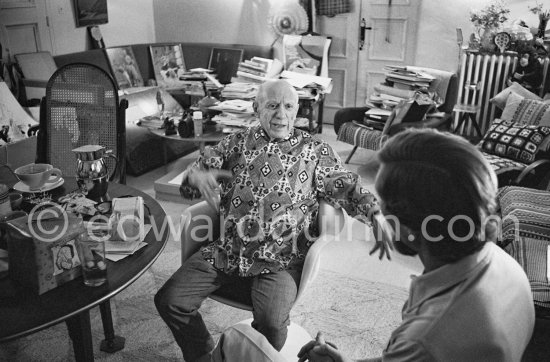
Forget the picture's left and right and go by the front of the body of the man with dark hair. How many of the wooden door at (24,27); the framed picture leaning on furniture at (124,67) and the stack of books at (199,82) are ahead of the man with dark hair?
3

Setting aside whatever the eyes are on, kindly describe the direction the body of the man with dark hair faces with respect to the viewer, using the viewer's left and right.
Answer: facing away from the viewer and to the left of the viewer

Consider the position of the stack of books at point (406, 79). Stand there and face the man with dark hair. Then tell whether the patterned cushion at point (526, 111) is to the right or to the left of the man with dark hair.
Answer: left

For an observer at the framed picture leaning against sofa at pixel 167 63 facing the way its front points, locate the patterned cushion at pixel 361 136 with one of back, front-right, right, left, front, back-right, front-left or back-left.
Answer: front-left

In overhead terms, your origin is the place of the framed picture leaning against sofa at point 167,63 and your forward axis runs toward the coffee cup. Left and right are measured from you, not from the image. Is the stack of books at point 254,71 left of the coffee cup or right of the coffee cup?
left

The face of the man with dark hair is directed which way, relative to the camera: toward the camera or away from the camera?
away from the camera

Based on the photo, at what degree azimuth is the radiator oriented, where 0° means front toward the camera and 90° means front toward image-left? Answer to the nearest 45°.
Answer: approximately 0°

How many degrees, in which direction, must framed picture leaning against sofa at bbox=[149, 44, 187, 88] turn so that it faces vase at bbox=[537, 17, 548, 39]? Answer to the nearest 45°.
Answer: approximately 45° to its left

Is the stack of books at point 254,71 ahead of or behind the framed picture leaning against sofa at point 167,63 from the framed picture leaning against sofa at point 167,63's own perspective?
ahead
